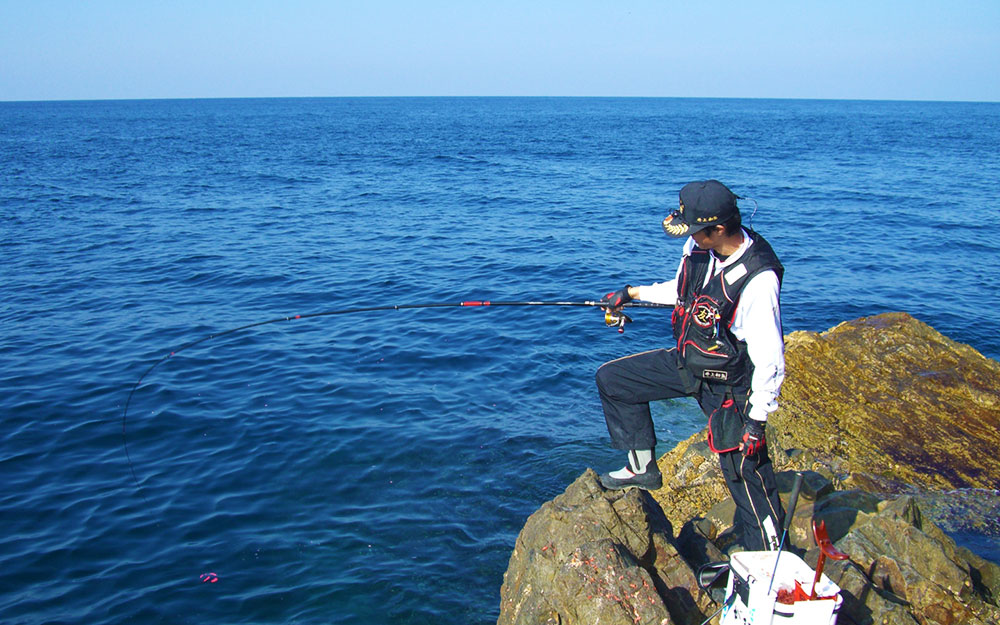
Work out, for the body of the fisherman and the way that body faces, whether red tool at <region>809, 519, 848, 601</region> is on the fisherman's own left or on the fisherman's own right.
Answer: on the fisherman's own left

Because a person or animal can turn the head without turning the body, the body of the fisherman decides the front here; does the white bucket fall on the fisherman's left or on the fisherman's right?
on the fisherman's left
